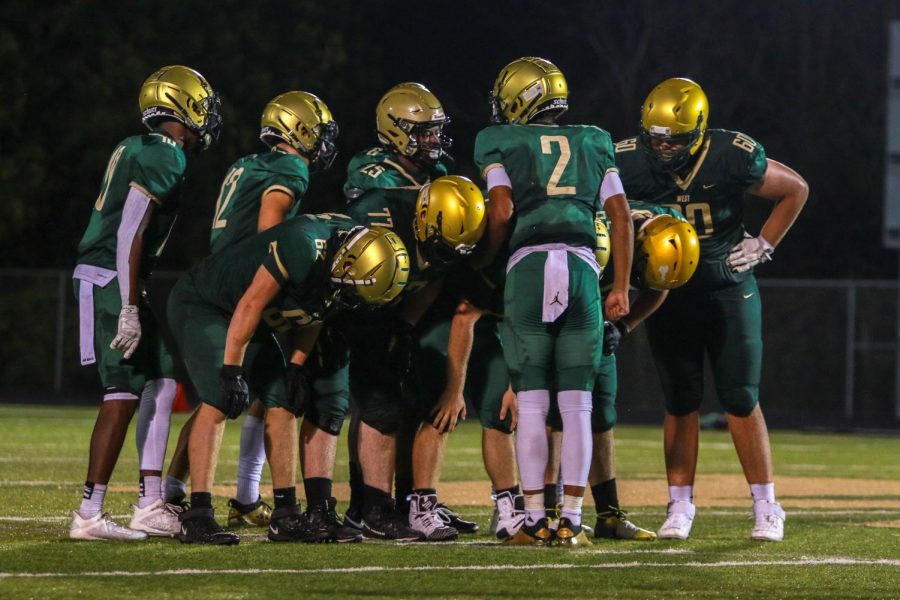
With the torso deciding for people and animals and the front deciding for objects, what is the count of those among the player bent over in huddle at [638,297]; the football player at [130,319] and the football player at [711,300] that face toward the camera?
1

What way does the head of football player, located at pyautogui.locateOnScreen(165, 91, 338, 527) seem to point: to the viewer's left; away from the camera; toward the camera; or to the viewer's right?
to the viewer's right

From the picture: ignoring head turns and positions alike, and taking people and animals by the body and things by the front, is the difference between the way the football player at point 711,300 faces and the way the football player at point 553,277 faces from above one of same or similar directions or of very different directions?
very different directions

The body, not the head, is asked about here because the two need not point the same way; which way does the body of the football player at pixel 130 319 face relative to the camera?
to the viewer's right

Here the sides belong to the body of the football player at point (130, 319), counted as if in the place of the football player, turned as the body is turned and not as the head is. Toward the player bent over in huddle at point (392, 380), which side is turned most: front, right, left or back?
front

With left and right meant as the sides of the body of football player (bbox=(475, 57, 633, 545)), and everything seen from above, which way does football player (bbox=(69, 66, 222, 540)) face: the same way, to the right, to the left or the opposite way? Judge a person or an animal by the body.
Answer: to the right

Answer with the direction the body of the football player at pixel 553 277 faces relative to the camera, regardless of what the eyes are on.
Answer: away from the camera

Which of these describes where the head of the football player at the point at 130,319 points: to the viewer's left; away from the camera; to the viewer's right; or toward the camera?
to the viewer's right

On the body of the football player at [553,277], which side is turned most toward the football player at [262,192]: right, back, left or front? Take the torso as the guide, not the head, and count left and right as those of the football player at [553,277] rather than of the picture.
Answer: left

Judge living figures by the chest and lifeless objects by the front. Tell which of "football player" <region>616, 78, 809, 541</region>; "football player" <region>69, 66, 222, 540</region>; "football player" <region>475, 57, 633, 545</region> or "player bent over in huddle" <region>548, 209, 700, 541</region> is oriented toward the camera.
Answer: "football player" <region>616, 78, 809, 541</region>

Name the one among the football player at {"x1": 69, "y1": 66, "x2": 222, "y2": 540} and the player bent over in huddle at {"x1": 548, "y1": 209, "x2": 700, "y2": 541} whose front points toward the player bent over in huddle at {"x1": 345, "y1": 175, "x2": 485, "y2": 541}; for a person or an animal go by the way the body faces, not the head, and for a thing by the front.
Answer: the football player
